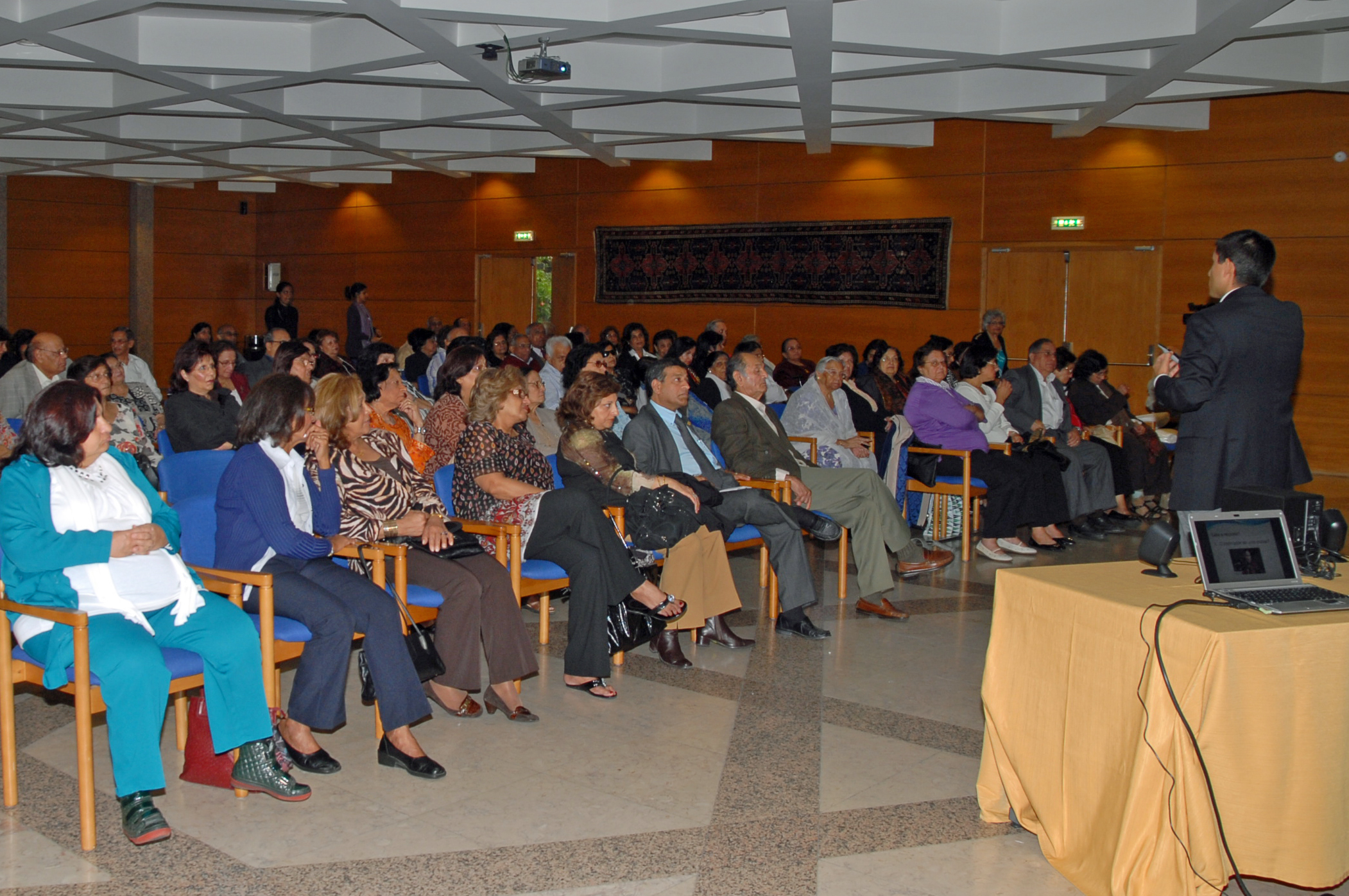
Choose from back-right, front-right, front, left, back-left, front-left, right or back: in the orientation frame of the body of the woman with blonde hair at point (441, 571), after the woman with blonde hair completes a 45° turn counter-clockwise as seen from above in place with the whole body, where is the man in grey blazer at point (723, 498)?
front-left

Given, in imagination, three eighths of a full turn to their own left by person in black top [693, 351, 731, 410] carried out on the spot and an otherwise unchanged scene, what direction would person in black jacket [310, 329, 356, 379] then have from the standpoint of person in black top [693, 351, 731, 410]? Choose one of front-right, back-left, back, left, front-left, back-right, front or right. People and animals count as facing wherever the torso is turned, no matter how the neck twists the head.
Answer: left

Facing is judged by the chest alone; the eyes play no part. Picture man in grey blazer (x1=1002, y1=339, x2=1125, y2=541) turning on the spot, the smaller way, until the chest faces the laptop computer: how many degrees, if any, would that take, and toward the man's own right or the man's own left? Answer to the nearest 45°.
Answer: approximately 45° to the man's own right

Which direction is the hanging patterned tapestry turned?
toward the camera

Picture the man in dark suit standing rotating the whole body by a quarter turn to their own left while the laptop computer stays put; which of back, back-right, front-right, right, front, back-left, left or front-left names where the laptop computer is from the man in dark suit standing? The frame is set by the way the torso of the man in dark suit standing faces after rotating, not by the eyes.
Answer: front-left

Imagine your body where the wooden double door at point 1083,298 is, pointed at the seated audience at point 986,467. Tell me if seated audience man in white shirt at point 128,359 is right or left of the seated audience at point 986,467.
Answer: right

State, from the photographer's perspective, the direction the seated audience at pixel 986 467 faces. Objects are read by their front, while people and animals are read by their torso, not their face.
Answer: facing the viewer and to the right of the viewer

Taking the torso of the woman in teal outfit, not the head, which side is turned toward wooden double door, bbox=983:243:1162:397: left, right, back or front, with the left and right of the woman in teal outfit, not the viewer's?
left

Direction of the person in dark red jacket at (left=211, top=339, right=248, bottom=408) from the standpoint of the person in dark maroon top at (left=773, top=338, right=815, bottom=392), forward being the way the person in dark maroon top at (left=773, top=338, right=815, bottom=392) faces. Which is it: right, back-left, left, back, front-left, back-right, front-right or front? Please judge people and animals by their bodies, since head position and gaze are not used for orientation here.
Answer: right

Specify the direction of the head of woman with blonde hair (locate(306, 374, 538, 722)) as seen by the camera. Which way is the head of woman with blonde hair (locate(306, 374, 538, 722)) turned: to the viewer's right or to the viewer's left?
to the viewer's right

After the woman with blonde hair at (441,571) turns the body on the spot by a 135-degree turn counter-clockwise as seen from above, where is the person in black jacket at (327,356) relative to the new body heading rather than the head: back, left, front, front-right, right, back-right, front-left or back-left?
front

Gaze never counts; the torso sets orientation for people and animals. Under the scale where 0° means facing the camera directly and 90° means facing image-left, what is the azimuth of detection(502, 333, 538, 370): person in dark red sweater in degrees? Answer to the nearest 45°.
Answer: approximately 315°

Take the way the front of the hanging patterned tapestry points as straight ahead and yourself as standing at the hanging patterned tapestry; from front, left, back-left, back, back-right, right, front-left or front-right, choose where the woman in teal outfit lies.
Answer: front

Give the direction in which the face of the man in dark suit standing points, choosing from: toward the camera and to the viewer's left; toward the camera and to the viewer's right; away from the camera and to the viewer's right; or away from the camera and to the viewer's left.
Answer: away from the camera and to the viewer's left
